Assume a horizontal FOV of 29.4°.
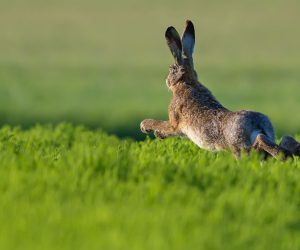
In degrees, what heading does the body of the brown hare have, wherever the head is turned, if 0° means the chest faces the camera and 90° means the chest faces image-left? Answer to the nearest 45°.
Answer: approximately 90°
